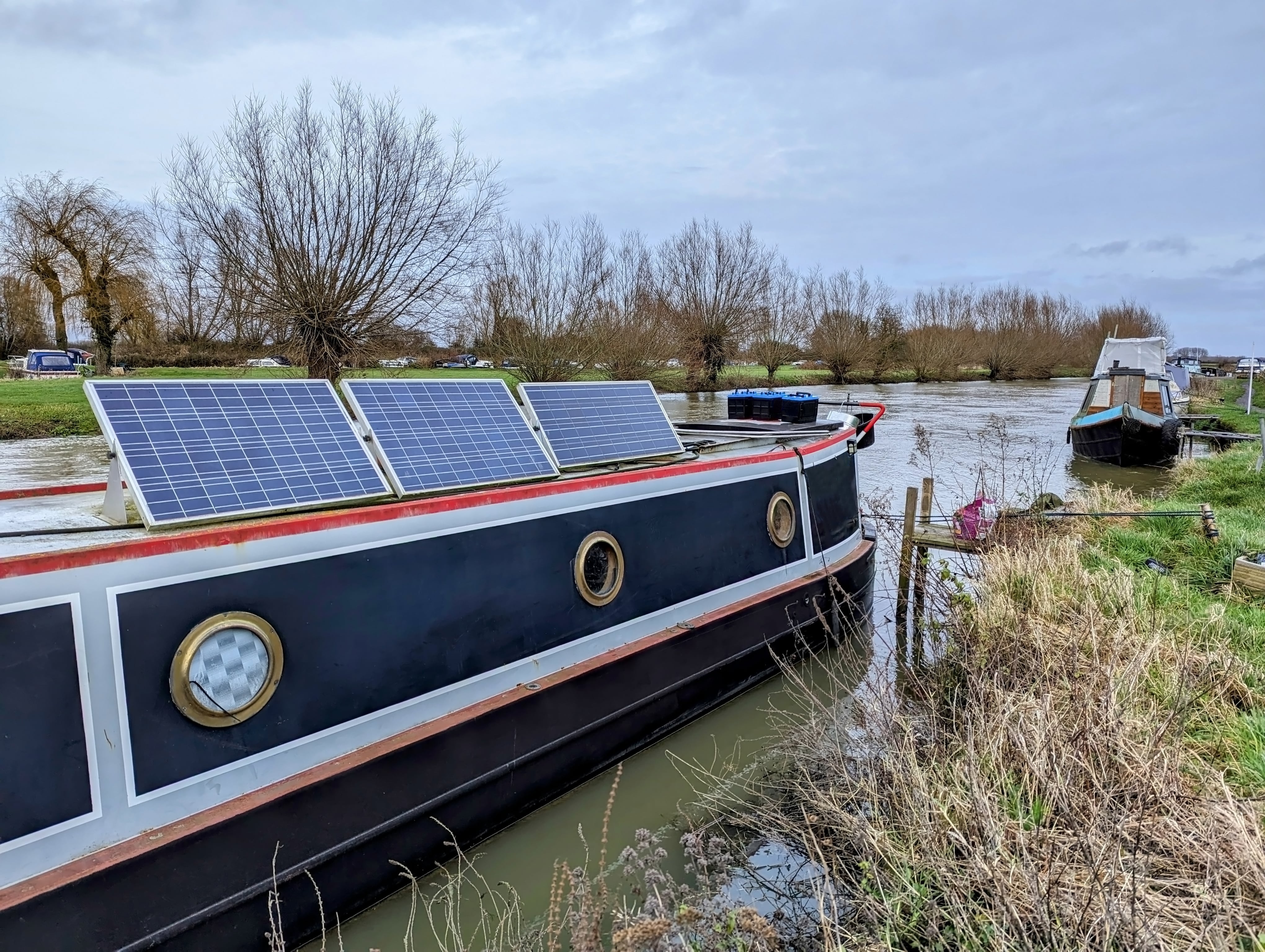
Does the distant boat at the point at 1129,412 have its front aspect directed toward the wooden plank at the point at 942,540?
yes

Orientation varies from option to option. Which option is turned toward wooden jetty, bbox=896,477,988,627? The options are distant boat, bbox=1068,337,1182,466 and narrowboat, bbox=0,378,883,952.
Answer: the distant boat

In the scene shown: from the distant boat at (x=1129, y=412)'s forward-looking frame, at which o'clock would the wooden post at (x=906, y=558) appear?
The wooden post is roughly at 12 o'clock from the distant boat.

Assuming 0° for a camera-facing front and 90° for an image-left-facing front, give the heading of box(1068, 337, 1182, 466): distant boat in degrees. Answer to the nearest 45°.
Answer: approximately 0°

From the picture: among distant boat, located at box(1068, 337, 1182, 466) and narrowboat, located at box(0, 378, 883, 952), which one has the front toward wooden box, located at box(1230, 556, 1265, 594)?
the distant boat

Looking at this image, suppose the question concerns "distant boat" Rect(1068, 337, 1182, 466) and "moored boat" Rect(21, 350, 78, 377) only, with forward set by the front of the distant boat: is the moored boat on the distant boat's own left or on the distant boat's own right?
on the distant boat's own right

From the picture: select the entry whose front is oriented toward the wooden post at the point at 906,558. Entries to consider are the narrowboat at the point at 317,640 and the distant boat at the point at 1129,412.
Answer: the distant boat

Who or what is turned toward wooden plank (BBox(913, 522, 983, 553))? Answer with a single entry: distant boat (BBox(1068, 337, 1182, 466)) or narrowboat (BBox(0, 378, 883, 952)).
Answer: the distant boat

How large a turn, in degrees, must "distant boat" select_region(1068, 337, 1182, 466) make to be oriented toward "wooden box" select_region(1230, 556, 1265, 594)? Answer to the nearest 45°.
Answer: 0° — it already faces it

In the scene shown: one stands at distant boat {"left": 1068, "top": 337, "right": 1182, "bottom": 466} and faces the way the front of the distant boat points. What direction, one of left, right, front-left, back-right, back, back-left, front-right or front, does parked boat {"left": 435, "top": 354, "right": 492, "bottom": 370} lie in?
right

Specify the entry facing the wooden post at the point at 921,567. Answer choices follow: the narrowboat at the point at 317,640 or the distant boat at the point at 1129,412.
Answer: the distant boat
